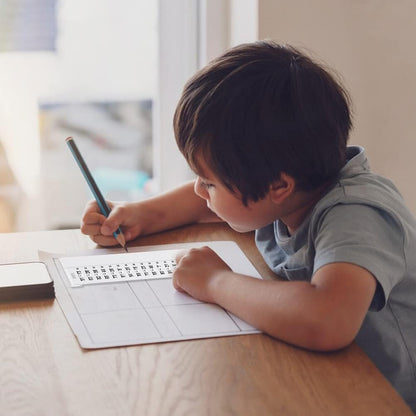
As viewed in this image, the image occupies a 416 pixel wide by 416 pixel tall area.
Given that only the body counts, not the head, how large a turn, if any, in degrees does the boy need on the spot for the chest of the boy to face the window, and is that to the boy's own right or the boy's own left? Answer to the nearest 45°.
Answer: approximately 45° to the boy's own right

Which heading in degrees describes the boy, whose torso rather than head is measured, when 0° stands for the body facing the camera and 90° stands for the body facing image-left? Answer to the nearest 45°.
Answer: approximately 90°
